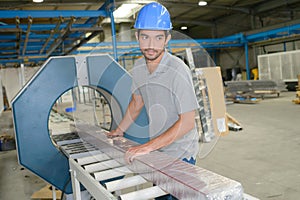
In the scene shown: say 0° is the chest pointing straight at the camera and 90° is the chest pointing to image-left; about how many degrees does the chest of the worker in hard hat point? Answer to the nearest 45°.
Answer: approximately 45°
